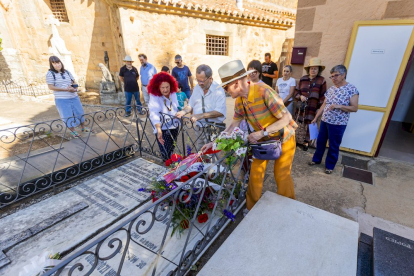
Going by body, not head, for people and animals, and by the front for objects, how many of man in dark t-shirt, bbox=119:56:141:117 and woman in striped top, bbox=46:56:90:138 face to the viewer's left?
0

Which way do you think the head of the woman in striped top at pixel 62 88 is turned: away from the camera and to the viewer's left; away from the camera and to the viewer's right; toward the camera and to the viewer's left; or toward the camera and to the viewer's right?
toward the camera and to the viewer's right

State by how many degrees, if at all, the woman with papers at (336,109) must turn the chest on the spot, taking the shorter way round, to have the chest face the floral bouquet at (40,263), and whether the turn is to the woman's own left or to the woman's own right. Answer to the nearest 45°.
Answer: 0° — they already face it

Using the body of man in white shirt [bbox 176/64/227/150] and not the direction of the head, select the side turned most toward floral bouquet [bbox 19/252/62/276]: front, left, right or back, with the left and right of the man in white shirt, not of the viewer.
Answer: front

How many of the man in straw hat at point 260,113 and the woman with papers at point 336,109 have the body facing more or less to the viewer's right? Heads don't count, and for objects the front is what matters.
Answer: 0

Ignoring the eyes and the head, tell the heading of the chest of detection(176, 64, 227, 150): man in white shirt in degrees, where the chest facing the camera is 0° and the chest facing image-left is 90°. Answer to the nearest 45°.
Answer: approximately 45°

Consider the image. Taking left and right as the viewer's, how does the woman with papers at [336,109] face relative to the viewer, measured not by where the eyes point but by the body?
facing the viewer and to the left of the viewer

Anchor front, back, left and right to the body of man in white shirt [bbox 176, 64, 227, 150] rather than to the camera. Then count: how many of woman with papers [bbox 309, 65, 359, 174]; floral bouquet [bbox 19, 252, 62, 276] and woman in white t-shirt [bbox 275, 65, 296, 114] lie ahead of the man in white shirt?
1

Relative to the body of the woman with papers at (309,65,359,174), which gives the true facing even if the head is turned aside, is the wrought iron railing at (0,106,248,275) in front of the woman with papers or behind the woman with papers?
in front

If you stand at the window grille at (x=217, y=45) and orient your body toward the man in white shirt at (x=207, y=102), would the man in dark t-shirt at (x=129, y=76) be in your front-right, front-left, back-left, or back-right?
front-right

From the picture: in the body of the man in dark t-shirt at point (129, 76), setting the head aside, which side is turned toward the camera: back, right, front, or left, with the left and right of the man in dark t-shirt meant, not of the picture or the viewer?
front

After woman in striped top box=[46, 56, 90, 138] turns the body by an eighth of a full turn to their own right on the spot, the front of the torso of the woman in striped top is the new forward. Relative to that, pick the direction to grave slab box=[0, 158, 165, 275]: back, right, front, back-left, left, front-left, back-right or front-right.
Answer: front

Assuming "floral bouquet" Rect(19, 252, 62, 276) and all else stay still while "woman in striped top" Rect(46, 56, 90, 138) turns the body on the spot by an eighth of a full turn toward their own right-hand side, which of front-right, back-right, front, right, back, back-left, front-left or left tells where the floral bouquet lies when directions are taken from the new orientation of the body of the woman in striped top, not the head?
front

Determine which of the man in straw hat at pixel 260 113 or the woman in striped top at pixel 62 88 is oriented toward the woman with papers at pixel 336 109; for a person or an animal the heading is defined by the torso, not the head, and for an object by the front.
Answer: the woman in striped top

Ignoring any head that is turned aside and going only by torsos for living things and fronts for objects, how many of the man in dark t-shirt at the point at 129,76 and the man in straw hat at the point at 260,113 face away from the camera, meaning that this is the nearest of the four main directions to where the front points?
0
